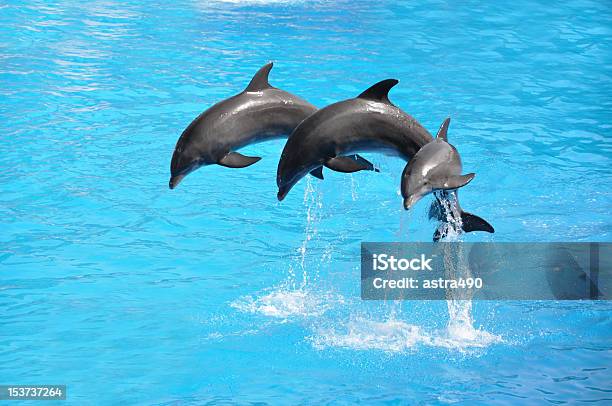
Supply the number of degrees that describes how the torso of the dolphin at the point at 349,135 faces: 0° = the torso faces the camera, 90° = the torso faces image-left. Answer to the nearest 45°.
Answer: approximately 90°

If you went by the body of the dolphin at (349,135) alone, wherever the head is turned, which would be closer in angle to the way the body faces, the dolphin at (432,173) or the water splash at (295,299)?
the water splash

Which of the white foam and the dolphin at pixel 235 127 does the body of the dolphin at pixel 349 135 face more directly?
the dolphin

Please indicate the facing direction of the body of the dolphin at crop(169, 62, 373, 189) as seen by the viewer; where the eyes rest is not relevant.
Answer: to the viewer's left

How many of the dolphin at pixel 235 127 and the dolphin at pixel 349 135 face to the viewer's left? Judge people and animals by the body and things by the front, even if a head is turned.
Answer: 2

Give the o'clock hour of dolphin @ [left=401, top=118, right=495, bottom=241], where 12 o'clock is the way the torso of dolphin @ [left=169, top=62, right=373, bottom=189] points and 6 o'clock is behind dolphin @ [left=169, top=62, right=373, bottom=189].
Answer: dolphin @ [left=401, top=118, right=495, bottom=241] is roughly at 7 o'clock from dolphin @ [left=169, top=62, right=373, bottom=189].

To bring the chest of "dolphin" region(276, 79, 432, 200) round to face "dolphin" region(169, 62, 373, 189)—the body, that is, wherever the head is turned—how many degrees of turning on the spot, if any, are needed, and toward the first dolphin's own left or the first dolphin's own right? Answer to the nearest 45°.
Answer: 0° — it already faces it

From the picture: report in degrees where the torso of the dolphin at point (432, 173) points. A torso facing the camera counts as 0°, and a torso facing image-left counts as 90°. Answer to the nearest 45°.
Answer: approximately 45°
